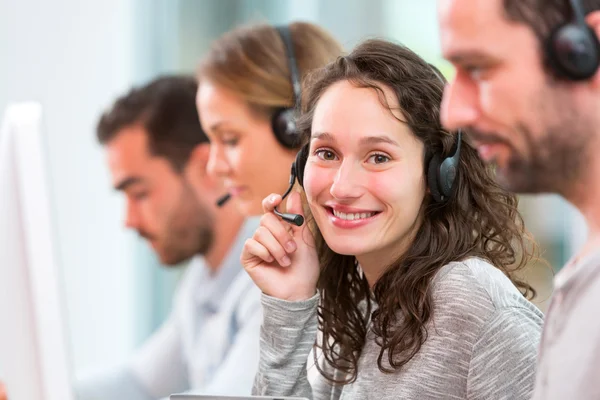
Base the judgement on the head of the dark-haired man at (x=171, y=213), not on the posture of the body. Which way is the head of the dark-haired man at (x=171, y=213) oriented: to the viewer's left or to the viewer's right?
to the viewer's left

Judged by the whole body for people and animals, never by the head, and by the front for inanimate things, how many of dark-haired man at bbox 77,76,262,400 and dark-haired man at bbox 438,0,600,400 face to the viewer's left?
2

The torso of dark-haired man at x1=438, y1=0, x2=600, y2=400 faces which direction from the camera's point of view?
to the viewer's left

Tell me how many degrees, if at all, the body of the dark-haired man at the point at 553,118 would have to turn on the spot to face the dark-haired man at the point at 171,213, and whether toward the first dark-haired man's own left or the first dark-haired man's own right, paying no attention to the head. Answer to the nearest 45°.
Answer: approximately 45° to the first dark-haired man's own right

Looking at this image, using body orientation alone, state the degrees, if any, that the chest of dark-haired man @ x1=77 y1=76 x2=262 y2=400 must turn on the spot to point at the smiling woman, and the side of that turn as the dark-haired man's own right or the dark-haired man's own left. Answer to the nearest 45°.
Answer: approximately 90° to the dark-haired man's own left

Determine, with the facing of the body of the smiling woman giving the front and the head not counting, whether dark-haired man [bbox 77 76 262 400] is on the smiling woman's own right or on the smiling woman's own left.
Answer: on the smiling woman's own right

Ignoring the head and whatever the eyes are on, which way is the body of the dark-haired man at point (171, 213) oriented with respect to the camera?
to the viewer's left

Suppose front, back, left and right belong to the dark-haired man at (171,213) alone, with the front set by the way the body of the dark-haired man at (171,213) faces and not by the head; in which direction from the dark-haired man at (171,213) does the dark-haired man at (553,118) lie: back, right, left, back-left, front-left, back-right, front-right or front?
left
